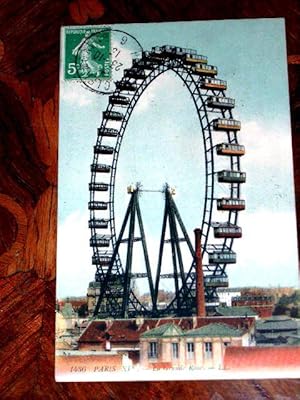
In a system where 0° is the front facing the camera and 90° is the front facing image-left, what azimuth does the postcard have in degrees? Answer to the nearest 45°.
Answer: approximately 0°
